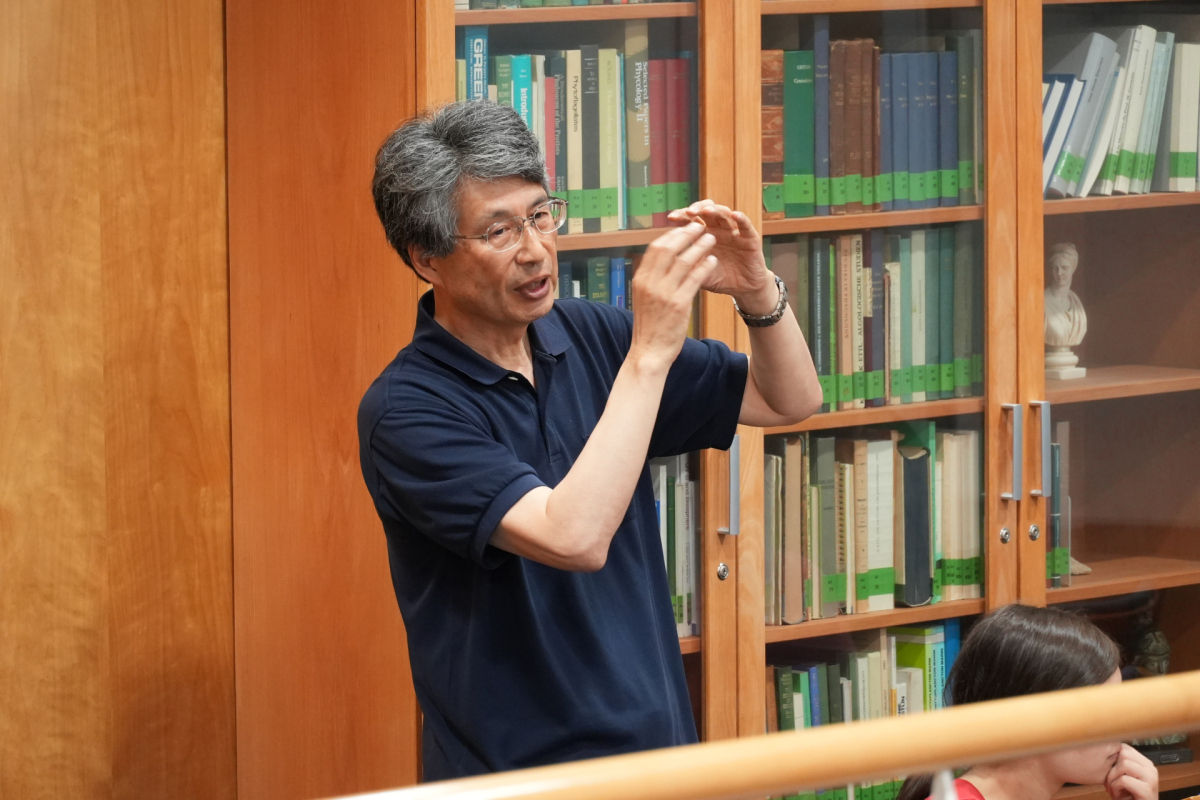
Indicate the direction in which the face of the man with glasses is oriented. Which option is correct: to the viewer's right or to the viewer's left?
to the viewer's right

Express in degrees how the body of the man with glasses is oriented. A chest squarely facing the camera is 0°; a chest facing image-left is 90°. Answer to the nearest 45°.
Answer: approximately 315°

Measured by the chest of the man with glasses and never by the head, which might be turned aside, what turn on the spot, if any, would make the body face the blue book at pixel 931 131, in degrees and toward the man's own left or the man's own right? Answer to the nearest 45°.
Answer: approximately 90° to the man's own left

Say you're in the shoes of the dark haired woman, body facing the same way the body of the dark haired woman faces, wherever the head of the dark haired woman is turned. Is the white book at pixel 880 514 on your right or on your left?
on your left

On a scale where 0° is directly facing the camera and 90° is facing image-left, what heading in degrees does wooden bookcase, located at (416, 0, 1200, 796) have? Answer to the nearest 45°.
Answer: approximately 0°

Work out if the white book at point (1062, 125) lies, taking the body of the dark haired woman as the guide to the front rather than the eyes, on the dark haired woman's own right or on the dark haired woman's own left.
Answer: on the dark haired woman's own left

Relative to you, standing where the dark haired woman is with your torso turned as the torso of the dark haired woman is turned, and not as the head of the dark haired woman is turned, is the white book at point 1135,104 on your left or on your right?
on your left

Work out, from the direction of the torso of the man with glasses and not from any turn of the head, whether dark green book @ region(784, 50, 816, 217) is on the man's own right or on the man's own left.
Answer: on the man's own left

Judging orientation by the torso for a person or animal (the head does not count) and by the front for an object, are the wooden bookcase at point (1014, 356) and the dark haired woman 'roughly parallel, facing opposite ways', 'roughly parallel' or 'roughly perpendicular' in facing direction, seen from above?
roughly perpendicular

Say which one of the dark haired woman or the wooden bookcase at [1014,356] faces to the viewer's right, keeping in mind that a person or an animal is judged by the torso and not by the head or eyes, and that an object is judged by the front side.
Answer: the dark haired woman

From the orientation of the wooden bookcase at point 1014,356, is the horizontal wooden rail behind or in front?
in front

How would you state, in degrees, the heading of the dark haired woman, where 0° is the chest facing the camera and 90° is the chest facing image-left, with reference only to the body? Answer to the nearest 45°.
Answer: approximately 270°

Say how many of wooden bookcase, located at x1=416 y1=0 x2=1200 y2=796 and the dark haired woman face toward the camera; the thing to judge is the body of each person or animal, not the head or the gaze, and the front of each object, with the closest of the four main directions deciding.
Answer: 1
